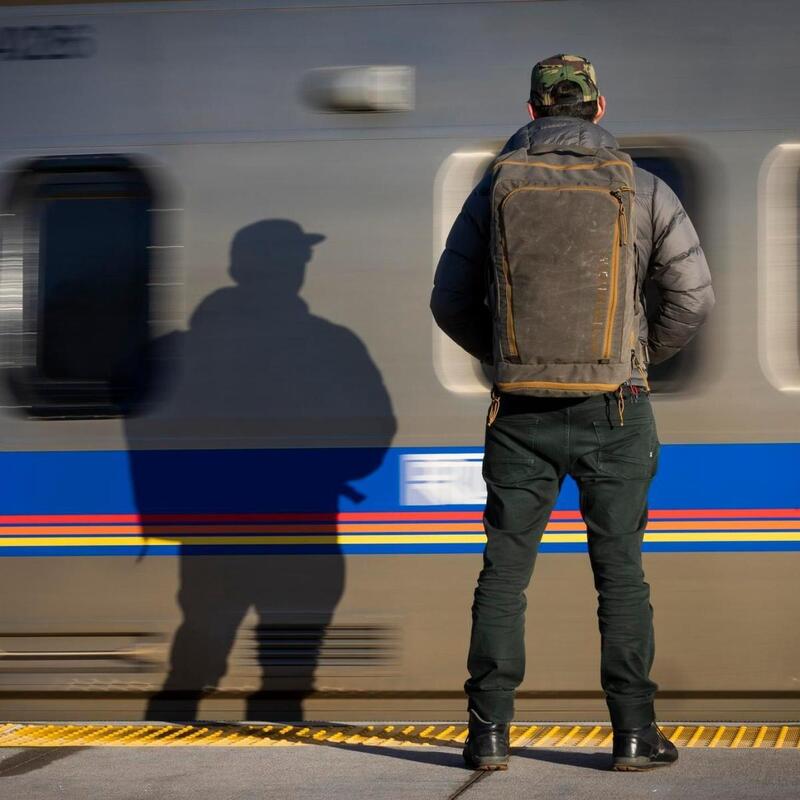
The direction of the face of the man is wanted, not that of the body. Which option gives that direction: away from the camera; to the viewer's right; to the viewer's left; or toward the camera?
away from the camera

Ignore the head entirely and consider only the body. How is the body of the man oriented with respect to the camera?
away from the camera
